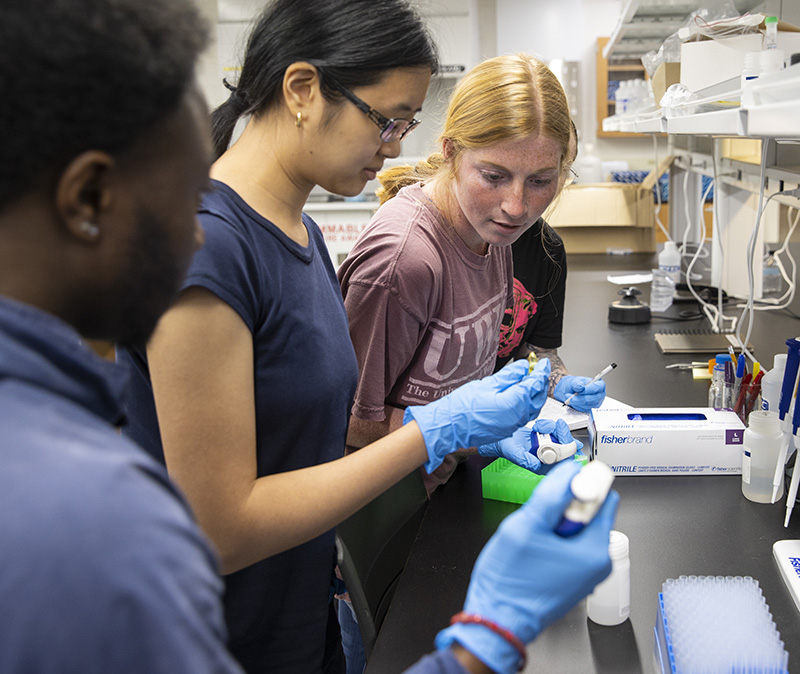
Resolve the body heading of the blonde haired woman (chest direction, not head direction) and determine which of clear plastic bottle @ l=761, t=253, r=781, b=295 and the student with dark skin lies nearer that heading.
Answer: the student with dark skin

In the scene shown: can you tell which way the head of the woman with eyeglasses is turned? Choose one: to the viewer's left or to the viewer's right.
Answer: to the viewer's right

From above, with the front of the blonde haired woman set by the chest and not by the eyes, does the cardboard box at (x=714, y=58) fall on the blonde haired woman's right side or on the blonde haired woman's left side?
on the blonde haired woman's left side

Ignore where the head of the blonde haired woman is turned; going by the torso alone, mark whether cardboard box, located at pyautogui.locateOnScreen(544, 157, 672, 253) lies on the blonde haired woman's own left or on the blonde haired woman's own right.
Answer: on the blonde haired woman's own left

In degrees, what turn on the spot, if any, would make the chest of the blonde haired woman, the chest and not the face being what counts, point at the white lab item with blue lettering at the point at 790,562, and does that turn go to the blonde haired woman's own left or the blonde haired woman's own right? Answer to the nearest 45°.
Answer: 0° — they already face it

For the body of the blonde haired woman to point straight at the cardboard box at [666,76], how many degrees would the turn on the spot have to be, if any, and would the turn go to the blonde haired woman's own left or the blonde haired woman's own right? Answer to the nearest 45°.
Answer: approximately 90° to the blonde haired woman's own left

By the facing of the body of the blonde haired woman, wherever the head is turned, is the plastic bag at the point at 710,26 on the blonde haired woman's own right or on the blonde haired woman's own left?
on the blonde haired woman's own left

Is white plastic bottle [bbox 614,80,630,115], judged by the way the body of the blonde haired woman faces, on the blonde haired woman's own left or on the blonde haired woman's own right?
on the blonde haired woman's own left

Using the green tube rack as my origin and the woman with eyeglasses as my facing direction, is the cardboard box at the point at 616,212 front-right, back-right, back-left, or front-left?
back-right

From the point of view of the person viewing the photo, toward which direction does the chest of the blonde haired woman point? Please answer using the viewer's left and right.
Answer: facing the viewer and to the right of the viewer
